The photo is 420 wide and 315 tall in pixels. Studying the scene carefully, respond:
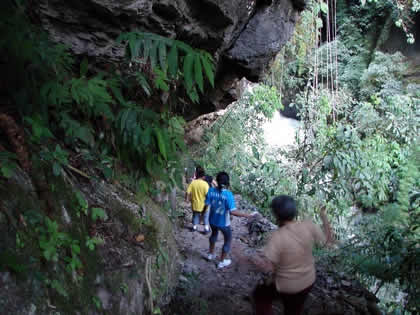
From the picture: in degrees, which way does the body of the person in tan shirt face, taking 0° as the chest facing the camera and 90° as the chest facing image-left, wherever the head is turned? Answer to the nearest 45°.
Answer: approximately 135°

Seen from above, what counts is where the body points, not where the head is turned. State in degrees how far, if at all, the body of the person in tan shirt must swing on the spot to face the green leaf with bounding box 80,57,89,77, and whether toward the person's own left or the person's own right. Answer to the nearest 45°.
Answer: approximately 45° to the person's own left

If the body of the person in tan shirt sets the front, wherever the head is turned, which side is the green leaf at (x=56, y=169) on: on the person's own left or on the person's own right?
on the person's own left

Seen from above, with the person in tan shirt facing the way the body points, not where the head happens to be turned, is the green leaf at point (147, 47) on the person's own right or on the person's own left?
on the person's own left

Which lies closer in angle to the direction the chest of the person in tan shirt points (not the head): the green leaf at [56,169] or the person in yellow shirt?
the person in yellow shirt

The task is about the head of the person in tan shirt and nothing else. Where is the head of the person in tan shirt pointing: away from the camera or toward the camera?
away from the camera
